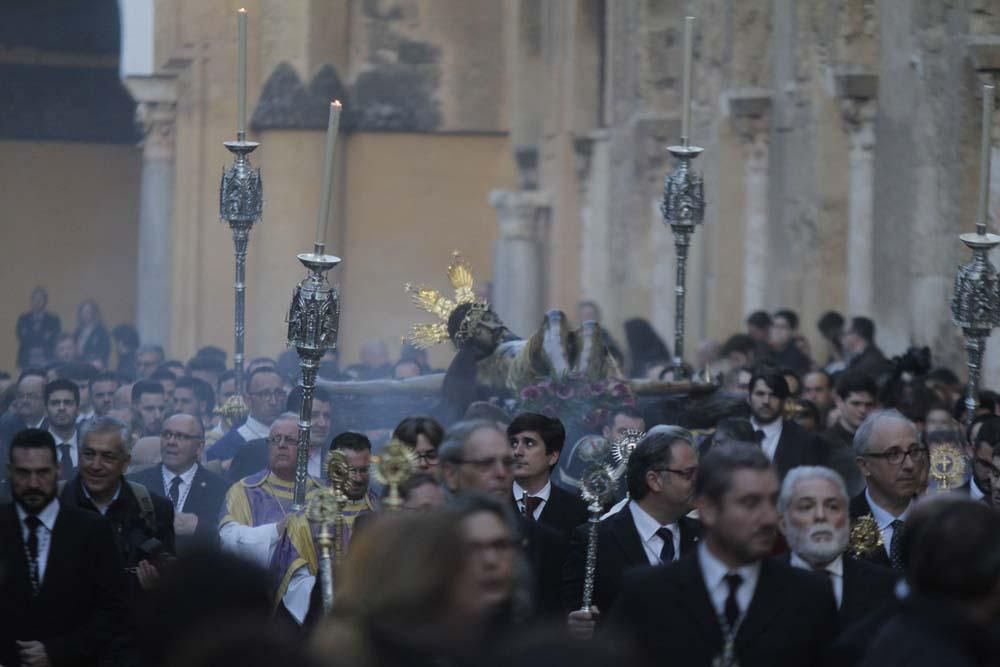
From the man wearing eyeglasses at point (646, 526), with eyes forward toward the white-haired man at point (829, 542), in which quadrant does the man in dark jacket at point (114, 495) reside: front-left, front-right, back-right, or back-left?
back-right

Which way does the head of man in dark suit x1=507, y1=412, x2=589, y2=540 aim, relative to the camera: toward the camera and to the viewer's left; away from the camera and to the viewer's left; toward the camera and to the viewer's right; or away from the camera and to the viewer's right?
toward the camera and to the viewer's left

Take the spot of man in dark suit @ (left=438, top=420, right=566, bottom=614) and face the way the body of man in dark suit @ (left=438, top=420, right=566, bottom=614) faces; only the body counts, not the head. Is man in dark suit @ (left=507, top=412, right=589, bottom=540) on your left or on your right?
on your left

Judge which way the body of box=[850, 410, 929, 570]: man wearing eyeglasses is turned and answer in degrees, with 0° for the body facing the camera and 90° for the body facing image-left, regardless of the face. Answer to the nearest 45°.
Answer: approximately 315°

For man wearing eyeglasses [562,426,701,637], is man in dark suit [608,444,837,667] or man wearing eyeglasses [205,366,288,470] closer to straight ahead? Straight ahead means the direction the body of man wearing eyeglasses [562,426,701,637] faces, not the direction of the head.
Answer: the man in dark suit

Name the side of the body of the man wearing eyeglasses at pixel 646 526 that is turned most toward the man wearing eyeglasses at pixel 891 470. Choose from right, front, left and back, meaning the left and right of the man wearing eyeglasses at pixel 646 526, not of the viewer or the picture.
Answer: left

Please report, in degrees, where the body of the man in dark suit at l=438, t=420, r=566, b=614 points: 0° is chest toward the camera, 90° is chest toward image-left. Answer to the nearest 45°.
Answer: approximately 315°
